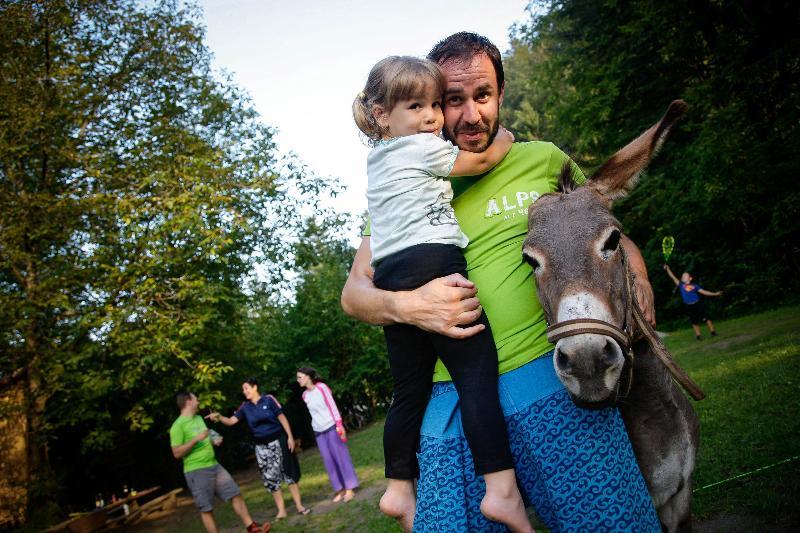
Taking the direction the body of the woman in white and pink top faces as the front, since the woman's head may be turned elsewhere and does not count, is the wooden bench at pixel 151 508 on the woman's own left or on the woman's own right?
on the woman's own right

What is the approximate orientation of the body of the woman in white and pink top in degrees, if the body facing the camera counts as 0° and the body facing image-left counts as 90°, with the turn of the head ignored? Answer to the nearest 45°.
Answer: approximately 45°

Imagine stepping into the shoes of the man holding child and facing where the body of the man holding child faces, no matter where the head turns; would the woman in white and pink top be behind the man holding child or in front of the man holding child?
behind

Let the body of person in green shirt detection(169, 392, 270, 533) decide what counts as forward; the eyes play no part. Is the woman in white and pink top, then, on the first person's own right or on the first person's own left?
on the first person's own left

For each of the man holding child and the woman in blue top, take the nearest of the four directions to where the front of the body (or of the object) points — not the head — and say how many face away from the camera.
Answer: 0

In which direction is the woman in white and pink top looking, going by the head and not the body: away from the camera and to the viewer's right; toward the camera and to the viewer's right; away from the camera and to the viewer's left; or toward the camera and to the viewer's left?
toward the camera and to the viewer's left

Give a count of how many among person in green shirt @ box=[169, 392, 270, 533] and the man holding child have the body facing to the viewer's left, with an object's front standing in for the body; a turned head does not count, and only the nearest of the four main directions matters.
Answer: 0

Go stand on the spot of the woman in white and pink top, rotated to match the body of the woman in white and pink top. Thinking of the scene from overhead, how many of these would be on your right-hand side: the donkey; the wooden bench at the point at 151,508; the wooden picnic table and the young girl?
2

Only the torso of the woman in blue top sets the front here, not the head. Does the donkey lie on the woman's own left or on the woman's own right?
on the woman's own left

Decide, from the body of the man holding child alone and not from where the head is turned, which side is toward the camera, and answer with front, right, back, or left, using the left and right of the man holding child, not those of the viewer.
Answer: front
